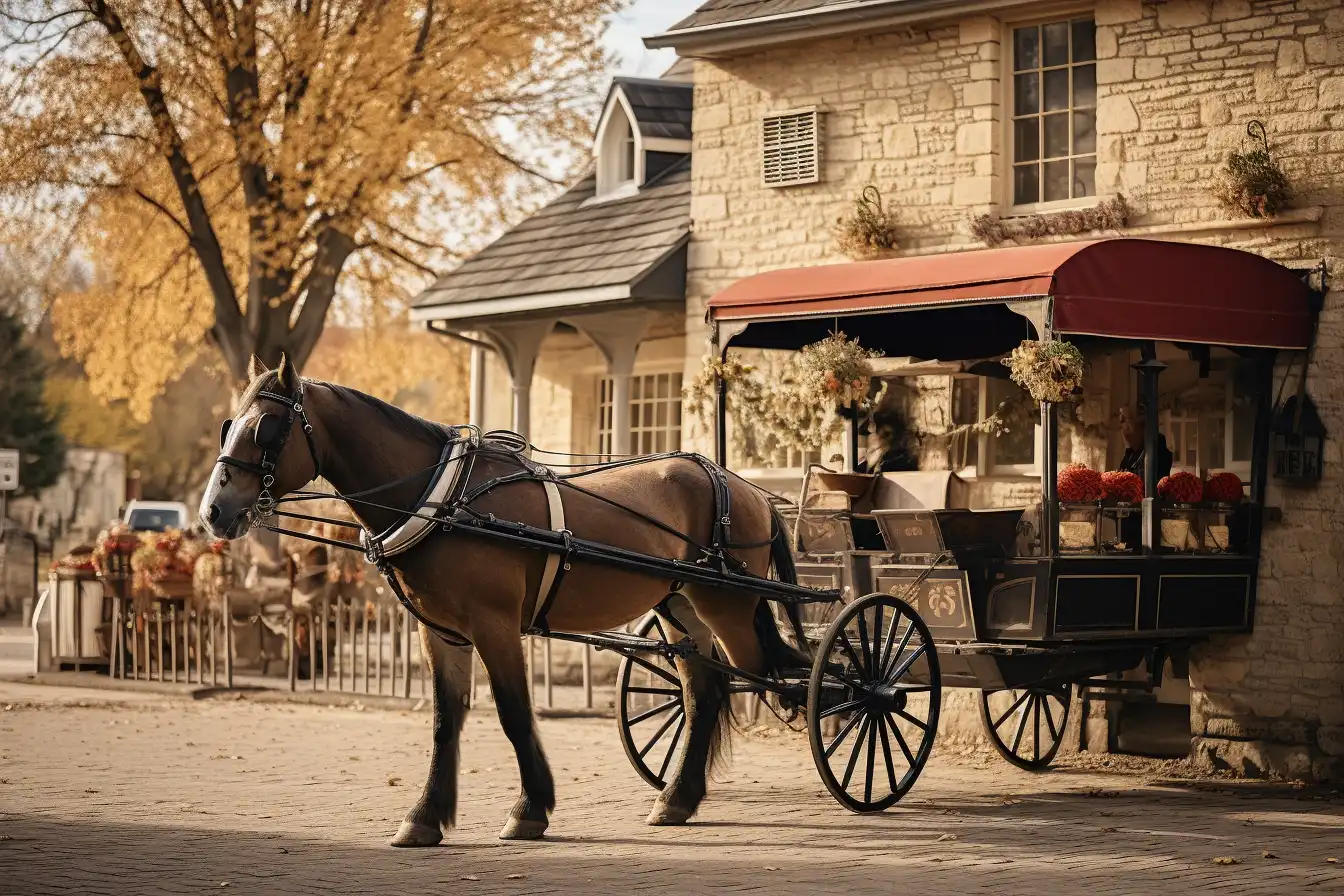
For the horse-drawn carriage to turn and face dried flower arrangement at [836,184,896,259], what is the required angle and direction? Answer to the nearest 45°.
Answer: approximately 135° to its right

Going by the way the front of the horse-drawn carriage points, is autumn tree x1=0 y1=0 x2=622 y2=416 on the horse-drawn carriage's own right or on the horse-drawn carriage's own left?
on the horse-drawn carriage's own right

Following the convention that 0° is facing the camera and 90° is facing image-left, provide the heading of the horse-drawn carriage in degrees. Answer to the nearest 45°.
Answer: approximately 45°

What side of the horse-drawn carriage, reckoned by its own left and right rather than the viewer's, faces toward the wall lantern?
back

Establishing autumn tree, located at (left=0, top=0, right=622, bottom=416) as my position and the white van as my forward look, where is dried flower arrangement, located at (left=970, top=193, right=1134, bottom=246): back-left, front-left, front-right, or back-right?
back-right

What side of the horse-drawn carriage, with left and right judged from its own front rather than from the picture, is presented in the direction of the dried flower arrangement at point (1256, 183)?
back
